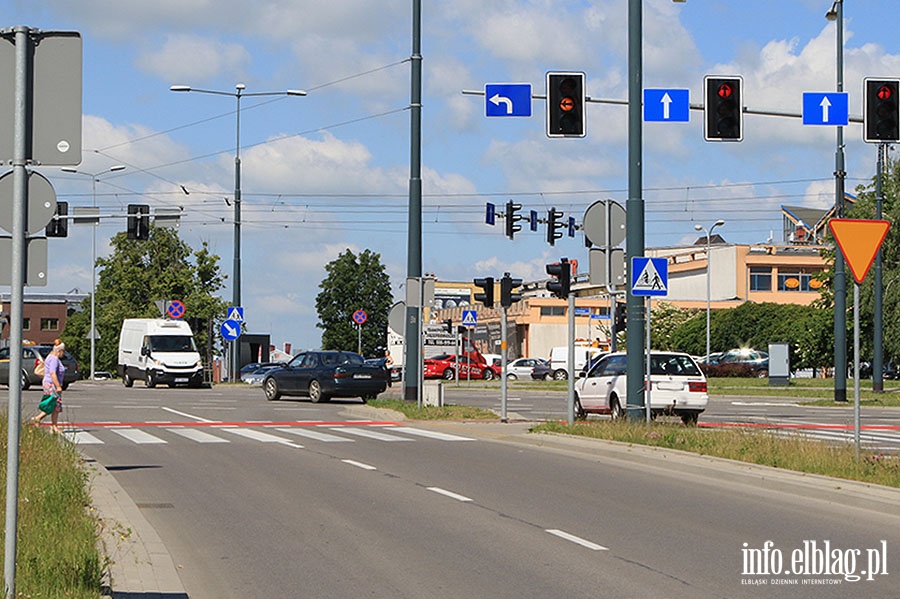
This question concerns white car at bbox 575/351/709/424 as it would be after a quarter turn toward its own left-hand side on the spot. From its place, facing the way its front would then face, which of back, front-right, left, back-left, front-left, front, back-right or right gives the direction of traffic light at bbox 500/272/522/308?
front-right

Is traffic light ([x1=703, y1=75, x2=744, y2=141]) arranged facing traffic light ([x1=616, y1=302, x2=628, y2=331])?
no

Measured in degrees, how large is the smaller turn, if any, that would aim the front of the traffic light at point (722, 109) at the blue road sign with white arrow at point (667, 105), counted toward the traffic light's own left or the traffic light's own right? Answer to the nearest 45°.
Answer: approximately 90° to the traffic light's own right

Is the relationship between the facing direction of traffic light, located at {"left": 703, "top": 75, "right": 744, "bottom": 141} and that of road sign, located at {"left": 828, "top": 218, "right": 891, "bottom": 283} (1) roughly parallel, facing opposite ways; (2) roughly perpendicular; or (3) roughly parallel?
roughly parallel

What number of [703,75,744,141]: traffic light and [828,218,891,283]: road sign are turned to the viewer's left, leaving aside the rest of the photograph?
0

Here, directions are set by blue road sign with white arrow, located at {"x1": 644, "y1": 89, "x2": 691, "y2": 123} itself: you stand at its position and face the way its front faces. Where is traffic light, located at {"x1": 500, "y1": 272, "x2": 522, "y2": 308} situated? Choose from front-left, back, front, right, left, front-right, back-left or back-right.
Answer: back-right

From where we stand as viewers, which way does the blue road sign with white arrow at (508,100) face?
facing the viewer

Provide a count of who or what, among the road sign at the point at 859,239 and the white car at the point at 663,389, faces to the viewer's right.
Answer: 0

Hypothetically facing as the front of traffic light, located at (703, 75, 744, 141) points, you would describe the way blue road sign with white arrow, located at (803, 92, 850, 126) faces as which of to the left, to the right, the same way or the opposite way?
the same way

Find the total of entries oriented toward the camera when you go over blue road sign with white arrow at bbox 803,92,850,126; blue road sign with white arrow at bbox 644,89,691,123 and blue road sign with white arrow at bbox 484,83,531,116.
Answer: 3

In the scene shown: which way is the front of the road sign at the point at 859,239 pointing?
toward the camera

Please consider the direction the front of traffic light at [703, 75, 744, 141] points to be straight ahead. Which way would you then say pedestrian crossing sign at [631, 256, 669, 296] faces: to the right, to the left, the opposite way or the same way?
the same way

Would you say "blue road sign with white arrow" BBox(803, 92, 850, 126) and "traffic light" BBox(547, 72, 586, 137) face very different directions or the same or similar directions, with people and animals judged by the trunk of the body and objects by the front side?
same or similar directions
